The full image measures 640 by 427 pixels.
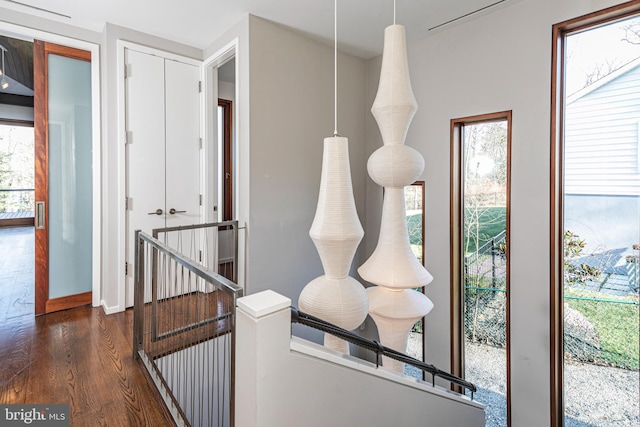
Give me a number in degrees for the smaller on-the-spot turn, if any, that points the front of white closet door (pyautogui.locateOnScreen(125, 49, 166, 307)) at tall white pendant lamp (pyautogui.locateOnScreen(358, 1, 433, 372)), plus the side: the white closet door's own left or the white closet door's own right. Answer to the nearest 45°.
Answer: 0° — it already faces it

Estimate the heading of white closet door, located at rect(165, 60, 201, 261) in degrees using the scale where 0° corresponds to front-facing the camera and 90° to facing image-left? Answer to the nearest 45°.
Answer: approximately 315°

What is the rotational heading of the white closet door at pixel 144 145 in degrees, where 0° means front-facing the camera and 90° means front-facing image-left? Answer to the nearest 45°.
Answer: approximately 315°

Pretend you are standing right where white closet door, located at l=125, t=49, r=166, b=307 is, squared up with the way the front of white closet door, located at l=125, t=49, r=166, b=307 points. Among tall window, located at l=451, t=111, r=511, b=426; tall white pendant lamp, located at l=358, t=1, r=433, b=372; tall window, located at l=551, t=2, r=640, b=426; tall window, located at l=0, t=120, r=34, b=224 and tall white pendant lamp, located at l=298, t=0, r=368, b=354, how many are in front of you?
4
